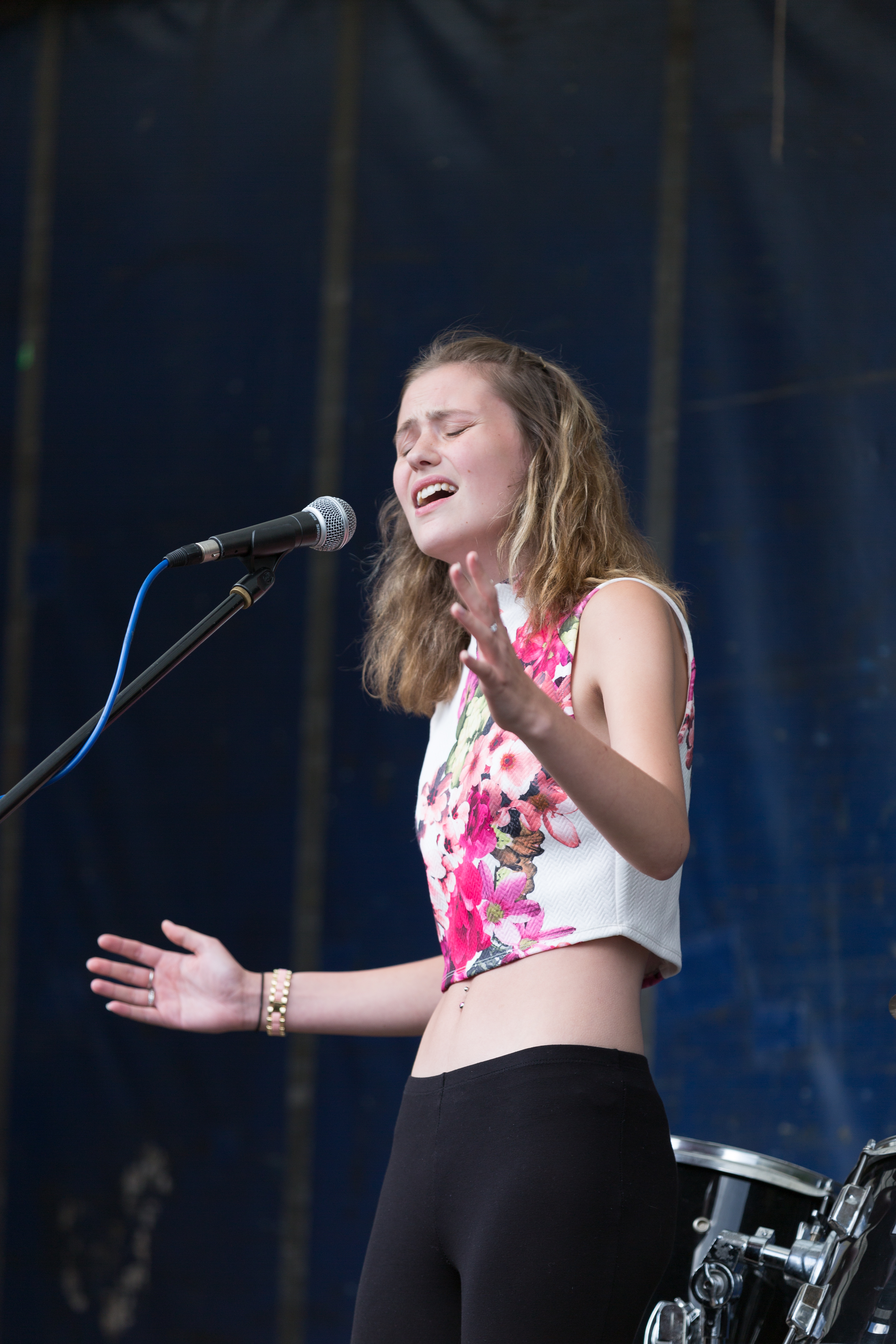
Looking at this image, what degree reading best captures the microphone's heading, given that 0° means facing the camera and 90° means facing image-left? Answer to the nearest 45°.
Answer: approximately 270°

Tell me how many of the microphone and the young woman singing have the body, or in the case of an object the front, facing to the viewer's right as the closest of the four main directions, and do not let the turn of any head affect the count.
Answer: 1
